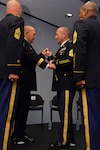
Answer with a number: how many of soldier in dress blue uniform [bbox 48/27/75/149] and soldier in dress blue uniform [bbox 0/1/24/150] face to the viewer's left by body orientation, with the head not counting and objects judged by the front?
1

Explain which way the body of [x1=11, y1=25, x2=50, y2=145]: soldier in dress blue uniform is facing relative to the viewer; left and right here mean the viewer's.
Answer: facing to the right of the viewer

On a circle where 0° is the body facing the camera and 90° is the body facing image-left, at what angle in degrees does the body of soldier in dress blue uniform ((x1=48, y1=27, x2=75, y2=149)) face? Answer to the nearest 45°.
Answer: approximately 90°

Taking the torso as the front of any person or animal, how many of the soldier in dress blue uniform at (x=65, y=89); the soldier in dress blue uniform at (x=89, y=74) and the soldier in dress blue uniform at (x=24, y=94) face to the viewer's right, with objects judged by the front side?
1

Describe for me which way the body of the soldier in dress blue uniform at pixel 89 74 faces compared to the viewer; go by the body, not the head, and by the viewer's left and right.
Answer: facing away from the viewer and to the left of the viewer

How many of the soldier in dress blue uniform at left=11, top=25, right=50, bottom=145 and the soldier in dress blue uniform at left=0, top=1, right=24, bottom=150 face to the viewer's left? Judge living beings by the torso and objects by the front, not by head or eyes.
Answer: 0

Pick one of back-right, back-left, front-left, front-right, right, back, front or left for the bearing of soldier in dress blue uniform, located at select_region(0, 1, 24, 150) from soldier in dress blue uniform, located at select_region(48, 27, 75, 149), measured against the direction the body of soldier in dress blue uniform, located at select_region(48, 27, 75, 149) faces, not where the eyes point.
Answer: front-left

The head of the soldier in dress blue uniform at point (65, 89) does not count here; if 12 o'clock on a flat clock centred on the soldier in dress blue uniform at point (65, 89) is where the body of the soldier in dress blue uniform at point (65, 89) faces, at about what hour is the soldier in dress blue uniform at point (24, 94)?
the soldier in dress blue uniform at point (24, 94) is roughly at 1 o'clock from the soldier in dress blue uniform at point (65, 89).

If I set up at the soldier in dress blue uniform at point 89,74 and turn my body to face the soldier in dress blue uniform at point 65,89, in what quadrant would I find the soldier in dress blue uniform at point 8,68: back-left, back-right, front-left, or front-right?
front-left

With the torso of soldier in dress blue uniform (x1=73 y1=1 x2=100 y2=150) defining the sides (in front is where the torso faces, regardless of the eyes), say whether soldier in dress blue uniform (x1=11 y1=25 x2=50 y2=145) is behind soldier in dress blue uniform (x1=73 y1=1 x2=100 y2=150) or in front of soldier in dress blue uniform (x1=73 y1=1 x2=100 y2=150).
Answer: in front

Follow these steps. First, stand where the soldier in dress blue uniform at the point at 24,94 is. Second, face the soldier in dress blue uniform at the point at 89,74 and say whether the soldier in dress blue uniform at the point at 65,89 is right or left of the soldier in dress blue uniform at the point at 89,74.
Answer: left

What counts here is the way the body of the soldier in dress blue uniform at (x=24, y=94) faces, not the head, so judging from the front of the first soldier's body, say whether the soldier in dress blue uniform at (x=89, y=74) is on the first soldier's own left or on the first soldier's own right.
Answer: on the first soldier's own right

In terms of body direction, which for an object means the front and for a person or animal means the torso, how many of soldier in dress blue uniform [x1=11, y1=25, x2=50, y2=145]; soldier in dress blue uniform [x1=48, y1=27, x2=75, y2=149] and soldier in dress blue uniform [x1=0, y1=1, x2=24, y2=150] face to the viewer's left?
1

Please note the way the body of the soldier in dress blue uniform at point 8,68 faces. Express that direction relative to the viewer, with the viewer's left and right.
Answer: facing away from the viewer and to the right of the viewer

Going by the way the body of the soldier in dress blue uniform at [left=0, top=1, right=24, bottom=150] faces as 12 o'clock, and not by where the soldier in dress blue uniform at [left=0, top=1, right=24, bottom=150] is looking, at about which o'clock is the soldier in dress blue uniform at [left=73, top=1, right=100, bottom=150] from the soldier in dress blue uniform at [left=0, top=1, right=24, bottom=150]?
the soldier in dress blue uniform at [left=73, top=1, right=100, bottom=150] is roughly at 2 o'clock from the soldier in dress blue uniform at [left=0, top=1, right=24, bottom=150].
